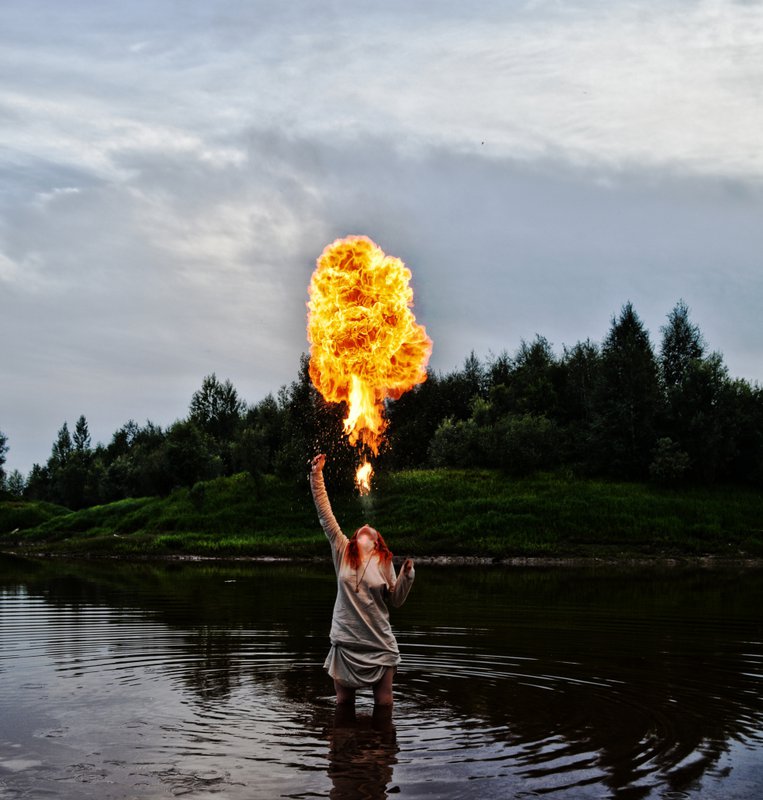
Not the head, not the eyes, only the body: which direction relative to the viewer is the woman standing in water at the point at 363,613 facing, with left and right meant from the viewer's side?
facing the viewer

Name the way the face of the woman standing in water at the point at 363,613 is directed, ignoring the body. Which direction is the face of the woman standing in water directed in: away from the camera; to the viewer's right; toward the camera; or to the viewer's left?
toward the camera
